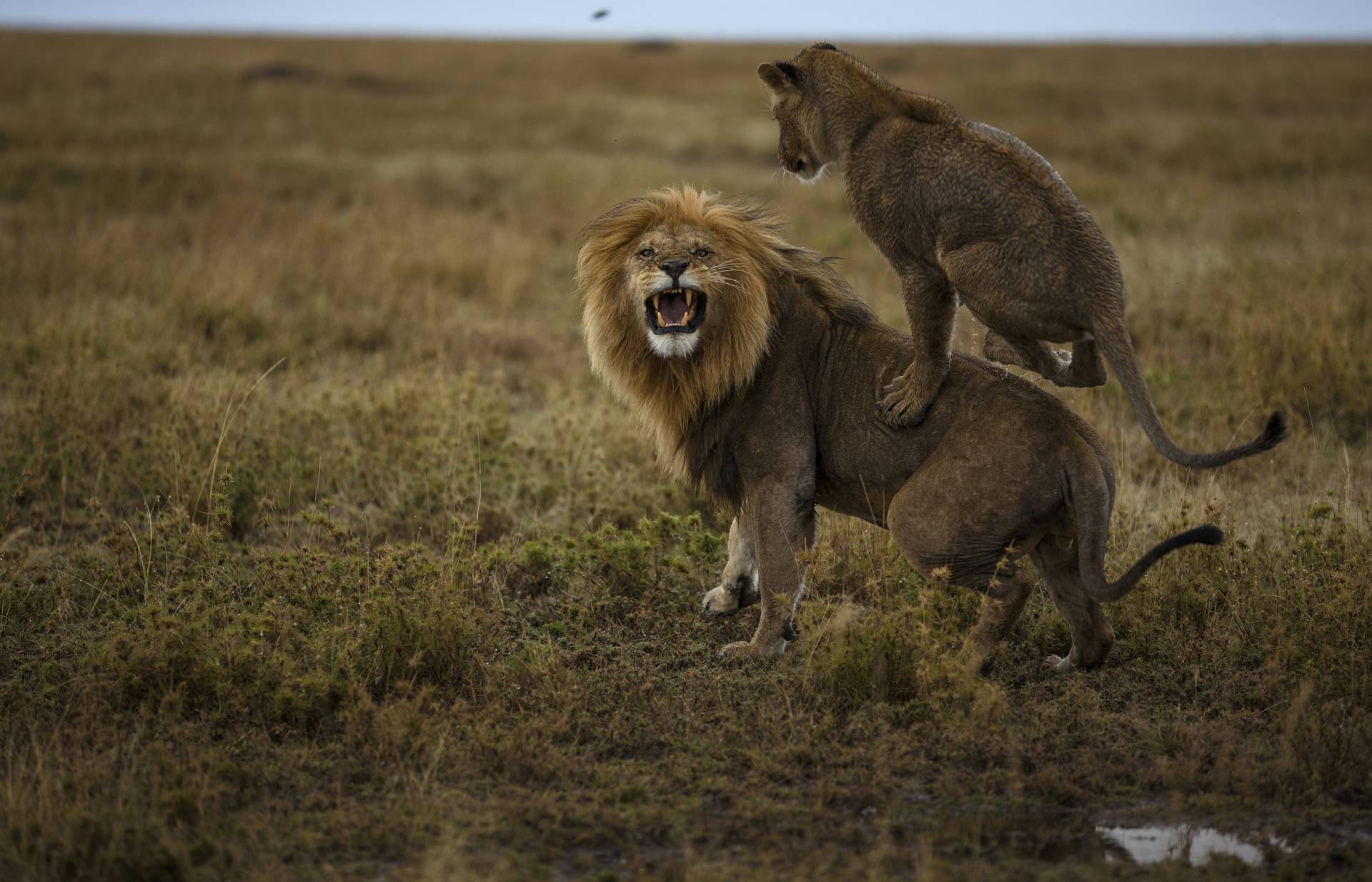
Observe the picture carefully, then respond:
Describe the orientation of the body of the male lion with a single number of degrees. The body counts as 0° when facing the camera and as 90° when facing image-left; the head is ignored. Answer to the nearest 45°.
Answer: approximately 90°
